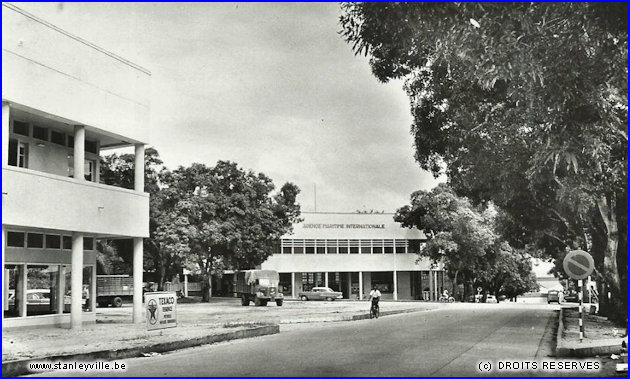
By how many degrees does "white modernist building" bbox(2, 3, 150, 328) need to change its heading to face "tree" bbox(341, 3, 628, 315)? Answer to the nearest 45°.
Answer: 0° — it already faces it

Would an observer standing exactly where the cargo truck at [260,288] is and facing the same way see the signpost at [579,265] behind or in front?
in front

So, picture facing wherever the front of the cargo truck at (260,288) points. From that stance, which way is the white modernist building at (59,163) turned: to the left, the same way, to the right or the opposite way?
the same way

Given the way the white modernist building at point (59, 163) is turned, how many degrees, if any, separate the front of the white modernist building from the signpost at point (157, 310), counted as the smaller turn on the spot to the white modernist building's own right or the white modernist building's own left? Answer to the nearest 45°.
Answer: approximately 45° to the white modernist building's own right

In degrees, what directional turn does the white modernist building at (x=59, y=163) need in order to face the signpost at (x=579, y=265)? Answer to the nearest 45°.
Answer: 0° — it already faces it

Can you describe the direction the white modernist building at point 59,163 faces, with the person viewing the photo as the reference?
facing the viewer and to the right of the viewer

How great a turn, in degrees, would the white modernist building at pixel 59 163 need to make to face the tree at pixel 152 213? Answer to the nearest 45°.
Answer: approximately 135° to its left

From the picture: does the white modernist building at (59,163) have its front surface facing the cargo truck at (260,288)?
no

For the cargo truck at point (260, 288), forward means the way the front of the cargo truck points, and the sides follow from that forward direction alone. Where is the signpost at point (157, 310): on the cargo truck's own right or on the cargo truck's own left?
on the cargo truck's own right

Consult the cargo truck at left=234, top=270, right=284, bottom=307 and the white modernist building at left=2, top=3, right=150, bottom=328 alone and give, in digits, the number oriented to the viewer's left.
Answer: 0

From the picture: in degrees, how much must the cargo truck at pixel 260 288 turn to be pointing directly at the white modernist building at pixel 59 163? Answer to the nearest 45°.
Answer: approximately 45° to its right

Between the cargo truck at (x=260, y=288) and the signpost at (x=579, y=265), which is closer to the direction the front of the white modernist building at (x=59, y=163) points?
the signpost
